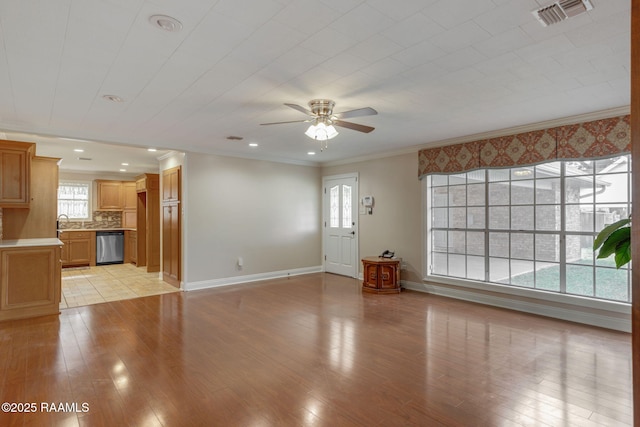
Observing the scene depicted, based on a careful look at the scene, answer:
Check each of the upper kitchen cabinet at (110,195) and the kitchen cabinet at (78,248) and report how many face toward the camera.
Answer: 2

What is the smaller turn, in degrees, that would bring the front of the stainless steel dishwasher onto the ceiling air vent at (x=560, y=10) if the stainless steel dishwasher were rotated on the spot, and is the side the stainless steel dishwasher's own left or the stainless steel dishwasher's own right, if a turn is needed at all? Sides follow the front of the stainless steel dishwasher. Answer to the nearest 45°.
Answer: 0° — it already faces it

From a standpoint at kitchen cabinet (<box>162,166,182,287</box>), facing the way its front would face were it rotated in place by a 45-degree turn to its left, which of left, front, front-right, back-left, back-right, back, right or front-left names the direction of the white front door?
left

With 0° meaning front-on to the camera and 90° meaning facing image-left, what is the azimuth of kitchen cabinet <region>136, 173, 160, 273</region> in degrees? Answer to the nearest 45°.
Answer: approximately 45°

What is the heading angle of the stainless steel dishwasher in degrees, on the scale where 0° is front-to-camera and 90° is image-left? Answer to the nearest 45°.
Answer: approximately 0°

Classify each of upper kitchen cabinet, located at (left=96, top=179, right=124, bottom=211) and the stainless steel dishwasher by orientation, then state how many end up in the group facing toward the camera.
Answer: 2

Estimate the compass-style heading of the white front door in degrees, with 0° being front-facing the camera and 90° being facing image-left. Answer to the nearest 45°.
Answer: approximately 45°

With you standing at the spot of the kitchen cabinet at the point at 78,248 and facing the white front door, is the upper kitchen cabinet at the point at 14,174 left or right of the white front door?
right
